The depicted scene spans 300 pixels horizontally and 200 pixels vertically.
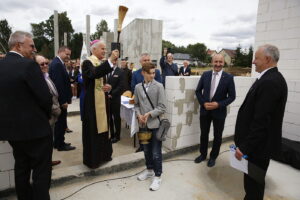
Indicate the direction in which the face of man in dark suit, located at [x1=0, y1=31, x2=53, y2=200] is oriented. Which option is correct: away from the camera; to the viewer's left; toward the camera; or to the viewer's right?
to the viewer's right

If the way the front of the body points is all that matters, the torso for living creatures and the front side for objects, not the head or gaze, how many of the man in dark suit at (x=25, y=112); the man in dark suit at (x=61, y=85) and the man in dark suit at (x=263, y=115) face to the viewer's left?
1

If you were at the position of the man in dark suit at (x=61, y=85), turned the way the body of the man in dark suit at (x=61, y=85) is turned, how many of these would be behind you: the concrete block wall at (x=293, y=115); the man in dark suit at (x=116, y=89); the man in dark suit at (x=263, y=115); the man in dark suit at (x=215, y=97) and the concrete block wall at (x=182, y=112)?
0

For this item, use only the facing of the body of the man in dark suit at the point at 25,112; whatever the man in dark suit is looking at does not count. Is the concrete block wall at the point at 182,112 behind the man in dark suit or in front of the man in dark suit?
in front

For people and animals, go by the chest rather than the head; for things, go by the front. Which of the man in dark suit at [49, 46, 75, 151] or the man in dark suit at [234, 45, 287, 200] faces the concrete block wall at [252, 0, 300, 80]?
the man in dark suit at [49, 46, 75, 151]

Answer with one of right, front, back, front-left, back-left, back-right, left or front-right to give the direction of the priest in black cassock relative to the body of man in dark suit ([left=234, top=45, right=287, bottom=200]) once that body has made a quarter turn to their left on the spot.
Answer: right

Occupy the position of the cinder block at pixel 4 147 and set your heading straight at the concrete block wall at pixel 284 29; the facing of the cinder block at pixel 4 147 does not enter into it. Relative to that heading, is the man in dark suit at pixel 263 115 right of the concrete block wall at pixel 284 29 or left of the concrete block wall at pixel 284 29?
right

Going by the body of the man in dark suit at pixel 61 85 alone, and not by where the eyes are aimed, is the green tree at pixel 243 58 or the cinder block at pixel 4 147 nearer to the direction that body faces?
the green tree

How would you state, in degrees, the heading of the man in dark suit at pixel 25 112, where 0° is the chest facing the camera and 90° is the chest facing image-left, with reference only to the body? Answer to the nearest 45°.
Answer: approximately 225°

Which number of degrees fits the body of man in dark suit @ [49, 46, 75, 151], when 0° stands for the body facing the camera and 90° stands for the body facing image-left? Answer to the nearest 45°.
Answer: approximately 270°

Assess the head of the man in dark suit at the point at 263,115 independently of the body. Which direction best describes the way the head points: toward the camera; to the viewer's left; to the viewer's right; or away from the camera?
to the viewer's left

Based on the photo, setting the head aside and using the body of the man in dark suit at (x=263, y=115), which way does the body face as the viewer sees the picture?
to the viewer's left

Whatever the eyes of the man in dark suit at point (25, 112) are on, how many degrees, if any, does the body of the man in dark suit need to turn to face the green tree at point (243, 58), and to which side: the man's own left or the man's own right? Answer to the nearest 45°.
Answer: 0° — they already face it
